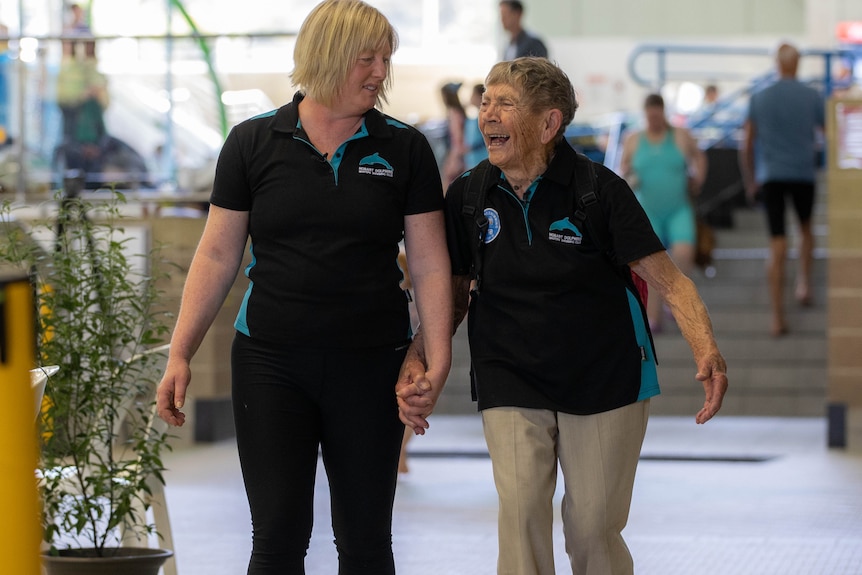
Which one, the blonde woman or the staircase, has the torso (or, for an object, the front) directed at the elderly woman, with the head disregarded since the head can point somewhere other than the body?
the staircase

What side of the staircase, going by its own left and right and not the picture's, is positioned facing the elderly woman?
front

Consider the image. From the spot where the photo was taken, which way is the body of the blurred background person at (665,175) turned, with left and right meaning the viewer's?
facing the viewer

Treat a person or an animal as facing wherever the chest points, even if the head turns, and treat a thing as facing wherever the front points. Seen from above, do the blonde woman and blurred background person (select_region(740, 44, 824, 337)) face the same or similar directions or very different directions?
very different directions

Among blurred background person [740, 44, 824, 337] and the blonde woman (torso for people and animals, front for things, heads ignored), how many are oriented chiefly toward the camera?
1

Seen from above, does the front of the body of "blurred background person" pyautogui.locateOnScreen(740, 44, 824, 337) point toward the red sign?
yes

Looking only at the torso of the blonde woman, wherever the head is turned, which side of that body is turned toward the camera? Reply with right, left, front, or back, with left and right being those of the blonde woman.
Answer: front

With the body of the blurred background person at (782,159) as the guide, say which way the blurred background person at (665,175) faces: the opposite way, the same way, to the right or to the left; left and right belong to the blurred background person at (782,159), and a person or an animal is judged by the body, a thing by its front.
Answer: the opposite way

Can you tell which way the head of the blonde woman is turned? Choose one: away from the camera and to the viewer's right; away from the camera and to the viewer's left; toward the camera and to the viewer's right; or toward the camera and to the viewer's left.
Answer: toward the camera and to the viewer's right

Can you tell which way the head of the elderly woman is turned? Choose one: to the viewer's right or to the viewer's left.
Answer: to the viewer's left

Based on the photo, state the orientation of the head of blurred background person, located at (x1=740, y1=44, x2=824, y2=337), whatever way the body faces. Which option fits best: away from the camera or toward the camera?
away from the camera

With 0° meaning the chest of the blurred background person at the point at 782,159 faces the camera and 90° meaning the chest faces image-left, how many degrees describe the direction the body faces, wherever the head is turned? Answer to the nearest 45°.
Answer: approximately 180°
